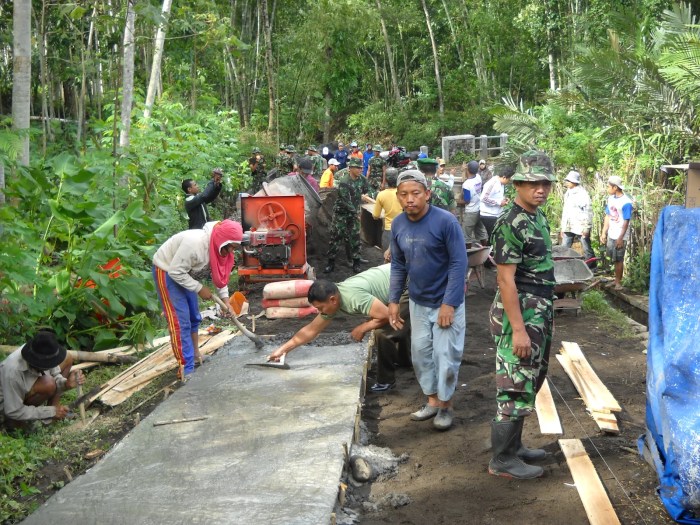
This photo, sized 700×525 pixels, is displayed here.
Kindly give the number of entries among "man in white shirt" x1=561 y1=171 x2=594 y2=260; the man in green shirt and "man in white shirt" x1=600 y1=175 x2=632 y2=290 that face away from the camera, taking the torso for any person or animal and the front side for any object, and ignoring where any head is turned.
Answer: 0

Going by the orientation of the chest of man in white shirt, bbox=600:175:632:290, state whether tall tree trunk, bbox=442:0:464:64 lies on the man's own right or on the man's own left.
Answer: on the man's own right

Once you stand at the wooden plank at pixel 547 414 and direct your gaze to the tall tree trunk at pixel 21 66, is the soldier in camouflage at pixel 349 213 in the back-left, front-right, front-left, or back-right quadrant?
front-right

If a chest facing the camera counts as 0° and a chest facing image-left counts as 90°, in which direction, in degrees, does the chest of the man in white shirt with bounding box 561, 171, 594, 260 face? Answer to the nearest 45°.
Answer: approximately 45°

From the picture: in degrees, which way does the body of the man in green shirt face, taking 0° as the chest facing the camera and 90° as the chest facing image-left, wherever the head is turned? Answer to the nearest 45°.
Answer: approximately 90°

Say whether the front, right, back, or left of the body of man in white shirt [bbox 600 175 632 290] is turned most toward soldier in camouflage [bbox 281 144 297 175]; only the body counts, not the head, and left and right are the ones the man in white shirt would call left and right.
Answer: right

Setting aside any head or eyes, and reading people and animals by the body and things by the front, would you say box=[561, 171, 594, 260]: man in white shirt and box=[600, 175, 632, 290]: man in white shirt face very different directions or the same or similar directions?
same or similar directions

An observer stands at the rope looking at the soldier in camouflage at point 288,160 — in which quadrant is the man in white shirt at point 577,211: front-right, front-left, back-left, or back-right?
front-right

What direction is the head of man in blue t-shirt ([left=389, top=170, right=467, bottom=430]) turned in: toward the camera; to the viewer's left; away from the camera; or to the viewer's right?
toward the camera

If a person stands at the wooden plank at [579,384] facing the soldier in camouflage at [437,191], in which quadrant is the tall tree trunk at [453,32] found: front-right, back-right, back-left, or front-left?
front-right

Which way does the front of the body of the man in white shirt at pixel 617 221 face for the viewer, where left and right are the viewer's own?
facing the viewer and to the left of the viewer

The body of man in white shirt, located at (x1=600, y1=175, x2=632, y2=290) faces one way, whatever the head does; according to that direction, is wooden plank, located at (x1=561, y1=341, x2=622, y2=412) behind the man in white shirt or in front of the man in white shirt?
in front

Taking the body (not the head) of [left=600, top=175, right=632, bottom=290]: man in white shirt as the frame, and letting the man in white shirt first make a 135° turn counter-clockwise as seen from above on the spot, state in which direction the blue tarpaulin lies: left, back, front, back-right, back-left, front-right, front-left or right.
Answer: right

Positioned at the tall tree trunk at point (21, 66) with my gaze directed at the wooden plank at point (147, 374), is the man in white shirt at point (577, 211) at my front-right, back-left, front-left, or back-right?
front-left
